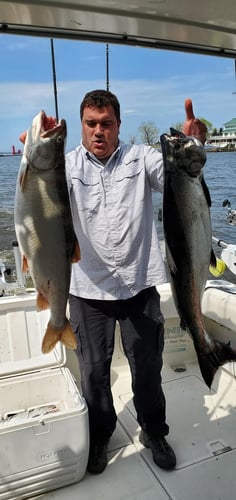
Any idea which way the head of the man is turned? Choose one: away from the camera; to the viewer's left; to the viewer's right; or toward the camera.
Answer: toward the camera

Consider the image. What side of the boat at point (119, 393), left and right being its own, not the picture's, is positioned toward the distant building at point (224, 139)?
back

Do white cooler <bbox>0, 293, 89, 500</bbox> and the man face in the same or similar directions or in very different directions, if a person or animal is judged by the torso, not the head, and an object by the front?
same or similar directions

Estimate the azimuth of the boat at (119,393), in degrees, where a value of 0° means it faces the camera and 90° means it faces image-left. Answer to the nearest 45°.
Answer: approximately 0°

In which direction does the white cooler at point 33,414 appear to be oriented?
toward the camera

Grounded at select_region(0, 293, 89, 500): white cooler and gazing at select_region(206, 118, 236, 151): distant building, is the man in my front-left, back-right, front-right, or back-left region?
front-right

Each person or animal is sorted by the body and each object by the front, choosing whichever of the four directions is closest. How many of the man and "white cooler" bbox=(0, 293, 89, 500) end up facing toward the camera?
2
